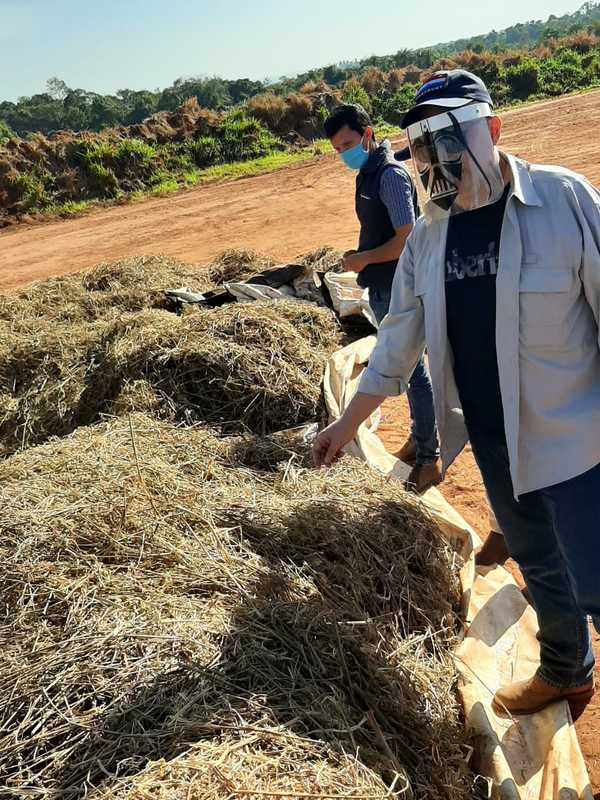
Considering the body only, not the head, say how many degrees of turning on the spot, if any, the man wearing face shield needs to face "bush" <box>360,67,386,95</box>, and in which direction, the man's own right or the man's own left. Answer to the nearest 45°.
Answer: approximately 135° to the man's own right

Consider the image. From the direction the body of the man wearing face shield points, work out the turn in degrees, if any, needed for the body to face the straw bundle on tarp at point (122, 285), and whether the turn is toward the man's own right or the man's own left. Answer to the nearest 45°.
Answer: approximately 90° to the man's own right

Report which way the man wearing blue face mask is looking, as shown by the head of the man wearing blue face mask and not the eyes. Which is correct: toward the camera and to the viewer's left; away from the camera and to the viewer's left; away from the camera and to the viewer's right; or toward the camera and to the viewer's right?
toward the camera and to the viewer's left

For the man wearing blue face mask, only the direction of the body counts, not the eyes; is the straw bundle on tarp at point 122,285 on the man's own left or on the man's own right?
on the man's own right

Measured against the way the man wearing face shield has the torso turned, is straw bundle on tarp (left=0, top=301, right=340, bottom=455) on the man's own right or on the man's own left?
on the man's own right

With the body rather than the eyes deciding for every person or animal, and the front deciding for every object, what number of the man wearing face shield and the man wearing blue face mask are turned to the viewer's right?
0

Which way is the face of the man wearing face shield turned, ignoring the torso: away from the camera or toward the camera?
toward the camera

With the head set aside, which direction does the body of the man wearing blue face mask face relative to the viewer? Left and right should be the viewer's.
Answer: facing the viewer and to the left of the viewer

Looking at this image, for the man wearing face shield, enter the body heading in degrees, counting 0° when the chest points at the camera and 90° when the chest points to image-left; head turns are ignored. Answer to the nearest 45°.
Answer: approximately 45°

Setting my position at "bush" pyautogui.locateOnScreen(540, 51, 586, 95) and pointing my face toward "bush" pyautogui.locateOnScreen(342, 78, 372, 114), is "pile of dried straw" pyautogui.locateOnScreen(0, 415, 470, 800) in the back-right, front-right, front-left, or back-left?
front-left

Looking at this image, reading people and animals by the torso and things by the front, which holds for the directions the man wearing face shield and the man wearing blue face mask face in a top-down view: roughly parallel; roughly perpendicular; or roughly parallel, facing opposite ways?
roughly parallel
